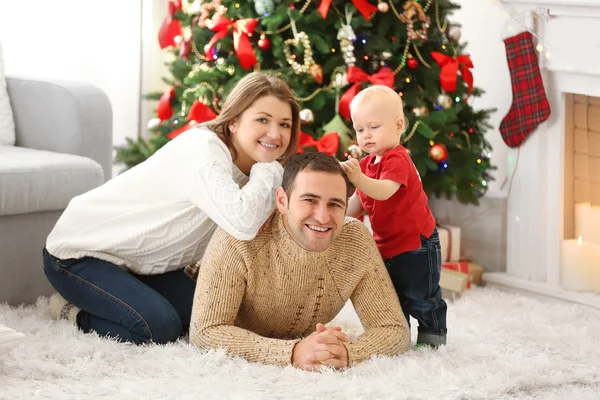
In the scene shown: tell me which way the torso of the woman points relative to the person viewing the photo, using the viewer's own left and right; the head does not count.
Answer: facing to the right of the viewer

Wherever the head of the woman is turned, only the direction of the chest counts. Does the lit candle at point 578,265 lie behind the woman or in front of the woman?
in front

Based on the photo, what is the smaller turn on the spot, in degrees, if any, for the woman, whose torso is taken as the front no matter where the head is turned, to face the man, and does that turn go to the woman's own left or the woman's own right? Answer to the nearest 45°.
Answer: approximately 45° to the woman's own right

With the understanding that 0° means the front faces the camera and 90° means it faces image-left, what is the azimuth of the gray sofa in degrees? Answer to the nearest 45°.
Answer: approximately 315°

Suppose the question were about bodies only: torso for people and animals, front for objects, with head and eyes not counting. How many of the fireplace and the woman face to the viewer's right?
1
